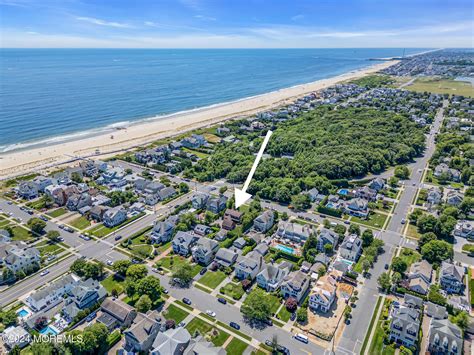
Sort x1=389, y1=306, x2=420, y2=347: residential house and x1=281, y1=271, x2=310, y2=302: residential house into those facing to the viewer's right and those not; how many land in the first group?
0

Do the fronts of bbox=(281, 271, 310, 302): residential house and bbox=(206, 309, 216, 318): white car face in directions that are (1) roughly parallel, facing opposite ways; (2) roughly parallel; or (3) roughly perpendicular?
roughly perpendicular

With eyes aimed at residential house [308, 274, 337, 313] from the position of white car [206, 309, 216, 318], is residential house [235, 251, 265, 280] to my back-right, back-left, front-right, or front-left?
front-left

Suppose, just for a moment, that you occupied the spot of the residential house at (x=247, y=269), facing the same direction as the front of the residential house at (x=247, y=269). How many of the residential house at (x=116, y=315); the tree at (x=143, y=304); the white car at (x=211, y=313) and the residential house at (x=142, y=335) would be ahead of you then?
4

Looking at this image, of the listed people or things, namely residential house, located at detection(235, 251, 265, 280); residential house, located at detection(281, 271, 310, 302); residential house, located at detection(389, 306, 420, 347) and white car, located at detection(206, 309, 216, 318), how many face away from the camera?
0

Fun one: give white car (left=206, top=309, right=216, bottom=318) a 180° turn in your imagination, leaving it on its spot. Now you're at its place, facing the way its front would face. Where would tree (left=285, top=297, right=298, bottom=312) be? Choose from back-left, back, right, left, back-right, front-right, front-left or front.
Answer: back-right

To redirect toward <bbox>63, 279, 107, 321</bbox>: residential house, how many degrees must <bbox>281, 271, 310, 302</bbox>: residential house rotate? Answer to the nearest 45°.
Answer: approximately 45° to its right

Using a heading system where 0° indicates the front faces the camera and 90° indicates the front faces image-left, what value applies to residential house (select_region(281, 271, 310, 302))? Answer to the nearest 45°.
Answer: approximately 45°

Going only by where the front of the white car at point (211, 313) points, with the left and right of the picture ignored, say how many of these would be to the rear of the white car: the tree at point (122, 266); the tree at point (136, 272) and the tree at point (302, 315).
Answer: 2

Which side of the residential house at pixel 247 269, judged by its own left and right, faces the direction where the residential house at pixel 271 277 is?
left

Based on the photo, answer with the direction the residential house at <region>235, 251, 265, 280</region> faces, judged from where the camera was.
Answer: facing the viewer and to the left of the viewer

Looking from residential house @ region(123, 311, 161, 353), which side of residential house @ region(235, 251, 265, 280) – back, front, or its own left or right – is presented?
front

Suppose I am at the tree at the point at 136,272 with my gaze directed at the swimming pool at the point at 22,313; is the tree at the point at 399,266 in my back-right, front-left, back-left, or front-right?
back-left

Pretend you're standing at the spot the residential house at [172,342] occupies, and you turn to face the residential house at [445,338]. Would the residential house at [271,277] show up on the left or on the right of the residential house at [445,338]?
left

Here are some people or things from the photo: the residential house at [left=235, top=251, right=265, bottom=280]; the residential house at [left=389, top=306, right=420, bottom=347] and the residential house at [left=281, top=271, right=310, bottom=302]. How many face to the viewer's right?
0
